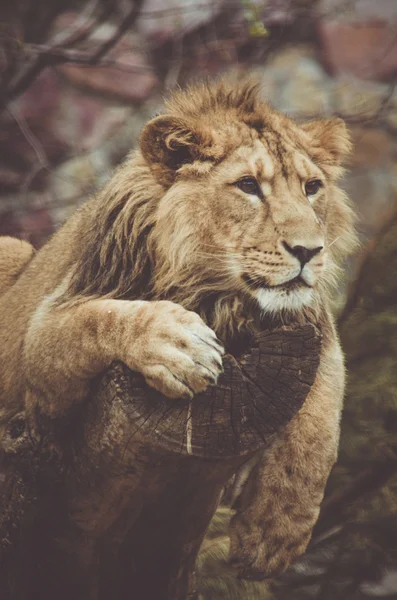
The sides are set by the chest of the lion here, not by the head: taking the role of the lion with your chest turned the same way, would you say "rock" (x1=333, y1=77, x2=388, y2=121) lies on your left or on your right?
on your left

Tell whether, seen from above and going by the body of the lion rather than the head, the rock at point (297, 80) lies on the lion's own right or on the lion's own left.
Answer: on the lion's own left

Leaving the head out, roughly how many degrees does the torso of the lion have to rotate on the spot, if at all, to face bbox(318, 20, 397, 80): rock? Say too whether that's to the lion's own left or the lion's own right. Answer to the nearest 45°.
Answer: approximately 135° to the lion's own left

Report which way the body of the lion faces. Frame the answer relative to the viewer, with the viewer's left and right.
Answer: facing the viewer and to the right of the viewer
